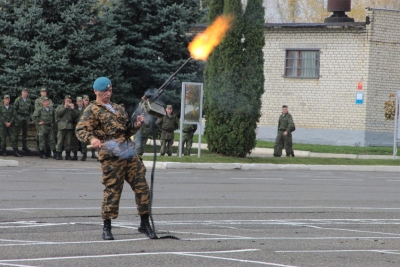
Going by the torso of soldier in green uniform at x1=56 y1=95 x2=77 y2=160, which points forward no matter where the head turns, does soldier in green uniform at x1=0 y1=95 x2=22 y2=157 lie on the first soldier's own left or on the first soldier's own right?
on the first soldier's own right

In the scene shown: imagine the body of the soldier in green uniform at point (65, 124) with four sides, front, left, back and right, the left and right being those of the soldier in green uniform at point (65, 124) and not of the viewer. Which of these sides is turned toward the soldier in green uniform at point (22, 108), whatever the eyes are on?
right

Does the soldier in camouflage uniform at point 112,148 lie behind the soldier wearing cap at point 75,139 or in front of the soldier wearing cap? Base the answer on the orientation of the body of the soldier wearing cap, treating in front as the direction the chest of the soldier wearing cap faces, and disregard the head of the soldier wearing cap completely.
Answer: in front

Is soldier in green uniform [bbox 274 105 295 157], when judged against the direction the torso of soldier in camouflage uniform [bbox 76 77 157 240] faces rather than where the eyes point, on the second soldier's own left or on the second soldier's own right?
on the second soldier's own left

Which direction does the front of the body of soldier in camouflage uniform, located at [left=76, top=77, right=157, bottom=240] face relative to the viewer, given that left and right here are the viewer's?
facing the viewer and to the right of the viewer

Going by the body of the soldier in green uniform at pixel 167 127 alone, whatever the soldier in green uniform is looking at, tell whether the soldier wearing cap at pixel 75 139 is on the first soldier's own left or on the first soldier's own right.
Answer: on the first soldier's own right

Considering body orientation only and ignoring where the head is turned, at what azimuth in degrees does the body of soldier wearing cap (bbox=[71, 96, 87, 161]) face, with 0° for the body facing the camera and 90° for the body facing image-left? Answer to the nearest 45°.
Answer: approximately 0°

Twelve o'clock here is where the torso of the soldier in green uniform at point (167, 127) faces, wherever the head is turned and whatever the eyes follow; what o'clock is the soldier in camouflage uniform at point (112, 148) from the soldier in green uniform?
The soldier in camouflage uniform is roughly at 12 o'clock from the soldier in green uniform.
